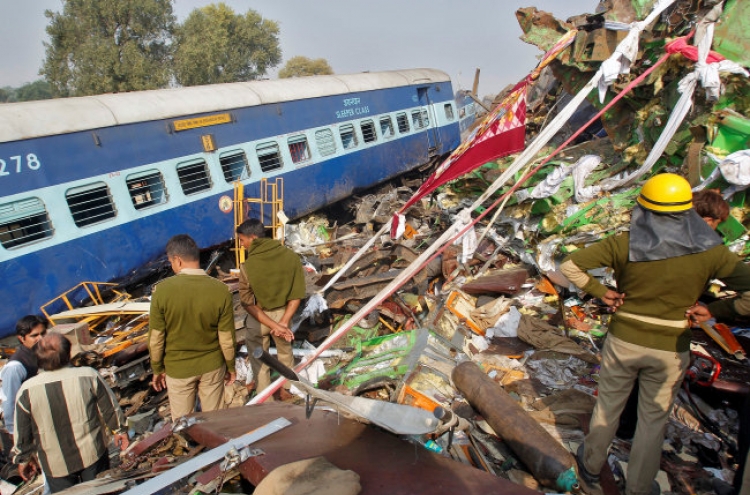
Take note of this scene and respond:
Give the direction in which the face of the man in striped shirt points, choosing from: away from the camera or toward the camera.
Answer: away from the camera

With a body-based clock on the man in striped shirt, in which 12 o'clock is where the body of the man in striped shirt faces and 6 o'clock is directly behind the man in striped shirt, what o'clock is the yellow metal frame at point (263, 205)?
The yellow metal frame is roughly at 1 o'clock from the man in striped shirt.

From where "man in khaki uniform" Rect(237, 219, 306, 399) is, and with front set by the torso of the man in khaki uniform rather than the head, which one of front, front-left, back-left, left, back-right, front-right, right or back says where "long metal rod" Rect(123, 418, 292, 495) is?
back-left

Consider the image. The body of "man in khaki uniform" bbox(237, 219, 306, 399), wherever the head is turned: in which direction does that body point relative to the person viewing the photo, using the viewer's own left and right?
facing away from the viewer and to the left of the viewer

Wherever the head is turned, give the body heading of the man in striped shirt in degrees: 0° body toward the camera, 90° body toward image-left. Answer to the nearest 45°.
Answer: approximately 180°

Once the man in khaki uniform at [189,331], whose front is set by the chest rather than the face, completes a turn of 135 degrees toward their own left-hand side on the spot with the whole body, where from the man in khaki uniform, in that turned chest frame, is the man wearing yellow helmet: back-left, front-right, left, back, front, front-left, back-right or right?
left

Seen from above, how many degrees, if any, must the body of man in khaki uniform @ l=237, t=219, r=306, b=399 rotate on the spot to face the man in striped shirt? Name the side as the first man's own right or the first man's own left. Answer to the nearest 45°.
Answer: approximately 90° to the first man's own left

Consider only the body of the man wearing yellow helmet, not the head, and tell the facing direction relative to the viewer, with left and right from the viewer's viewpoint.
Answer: facing away from the viewer

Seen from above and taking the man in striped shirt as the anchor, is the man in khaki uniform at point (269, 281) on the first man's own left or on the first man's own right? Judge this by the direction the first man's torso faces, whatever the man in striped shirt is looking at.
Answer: on the first man's own right

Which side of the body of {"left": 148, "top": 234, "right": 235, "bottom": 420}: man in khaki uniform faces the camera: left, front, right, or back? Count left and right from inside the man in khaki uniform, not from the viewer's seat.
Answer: back
